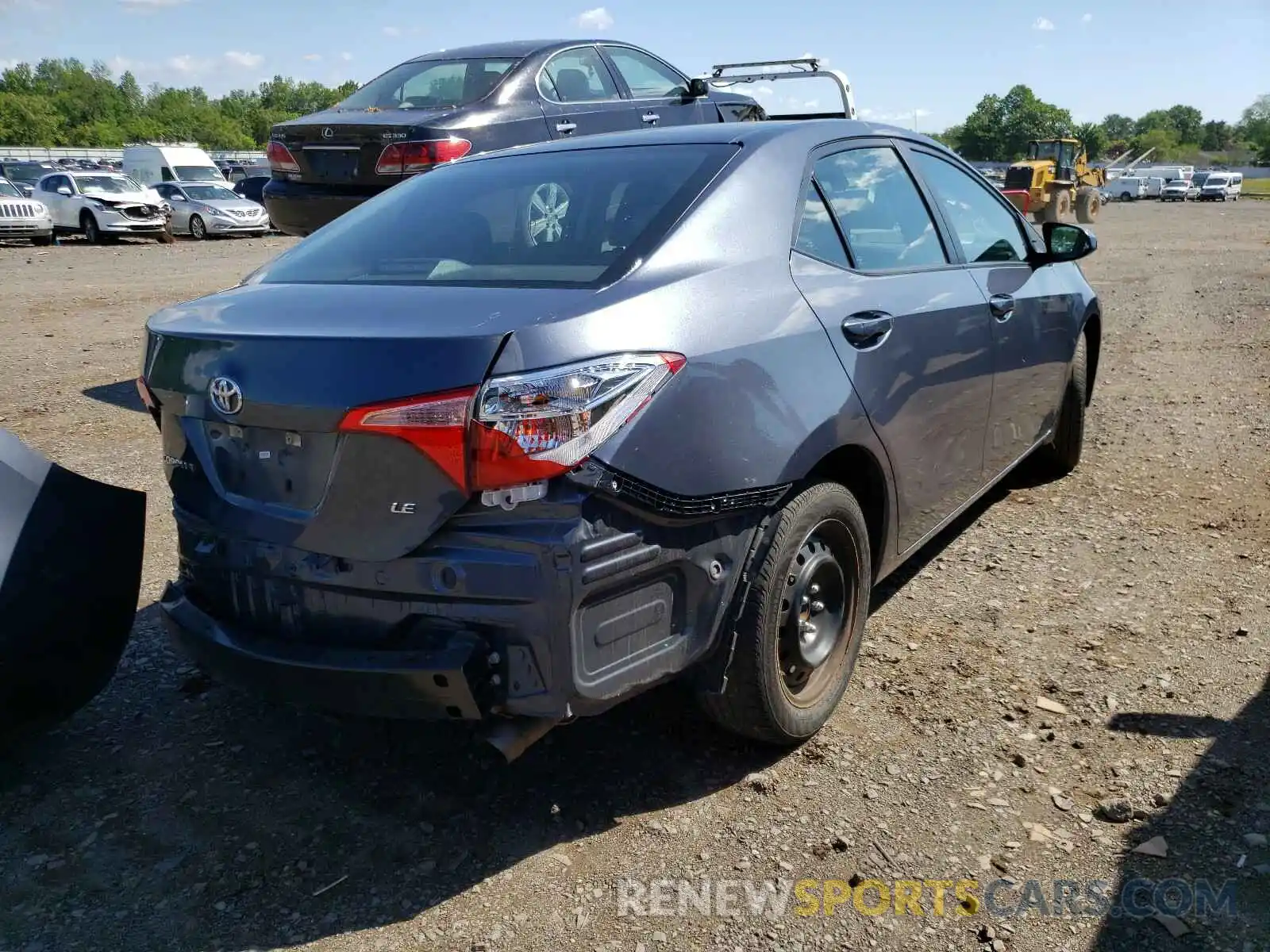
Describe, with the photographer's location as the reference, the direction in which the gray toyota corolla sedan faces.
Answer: facing away from the viewer and to the right of the viewer

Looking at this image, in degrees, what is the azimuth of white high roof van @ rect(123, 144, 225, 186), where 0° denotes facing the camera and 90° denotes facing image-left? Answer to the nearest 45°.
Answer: approximately 315°

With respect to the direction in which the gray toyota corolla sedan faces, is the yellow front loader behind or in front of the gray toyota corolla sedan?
in front

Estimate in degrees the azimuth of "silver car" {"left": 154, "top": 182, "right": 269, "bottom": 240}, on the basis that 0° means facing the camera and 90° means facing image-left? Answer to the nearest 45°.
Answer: approximately 315°

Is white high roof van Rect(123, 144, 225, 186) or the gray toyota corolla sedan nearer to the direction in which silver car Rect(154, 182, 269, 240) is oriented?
the gray toyota corolla sedan

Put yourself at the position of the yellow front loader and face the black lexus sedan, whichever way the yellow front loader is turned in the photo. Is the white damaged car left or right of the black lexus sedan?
right

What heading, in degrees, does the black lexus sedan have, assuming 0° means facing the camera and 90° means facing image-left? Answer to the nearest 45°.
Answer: approximately 225°

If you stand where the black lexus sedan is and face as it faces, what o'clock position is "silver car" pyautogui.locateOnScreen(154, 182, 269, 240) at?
The silver car is roughly at 10 o'clock from the black lexus sedan.

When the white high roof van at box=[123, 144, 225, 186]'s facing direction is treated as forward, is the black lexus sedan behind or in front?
in front

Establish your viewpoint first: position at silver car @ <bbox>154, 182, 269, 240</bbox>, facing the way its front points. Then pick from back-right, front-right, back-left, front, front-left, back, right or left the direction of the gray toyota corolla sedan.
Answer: front-right

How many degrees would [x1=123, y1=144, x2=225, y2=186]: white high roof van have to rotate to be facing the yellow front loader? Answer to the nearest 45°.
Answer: approximately 45° to its left

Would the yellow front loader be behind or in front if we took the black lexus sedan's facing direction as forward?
in front
